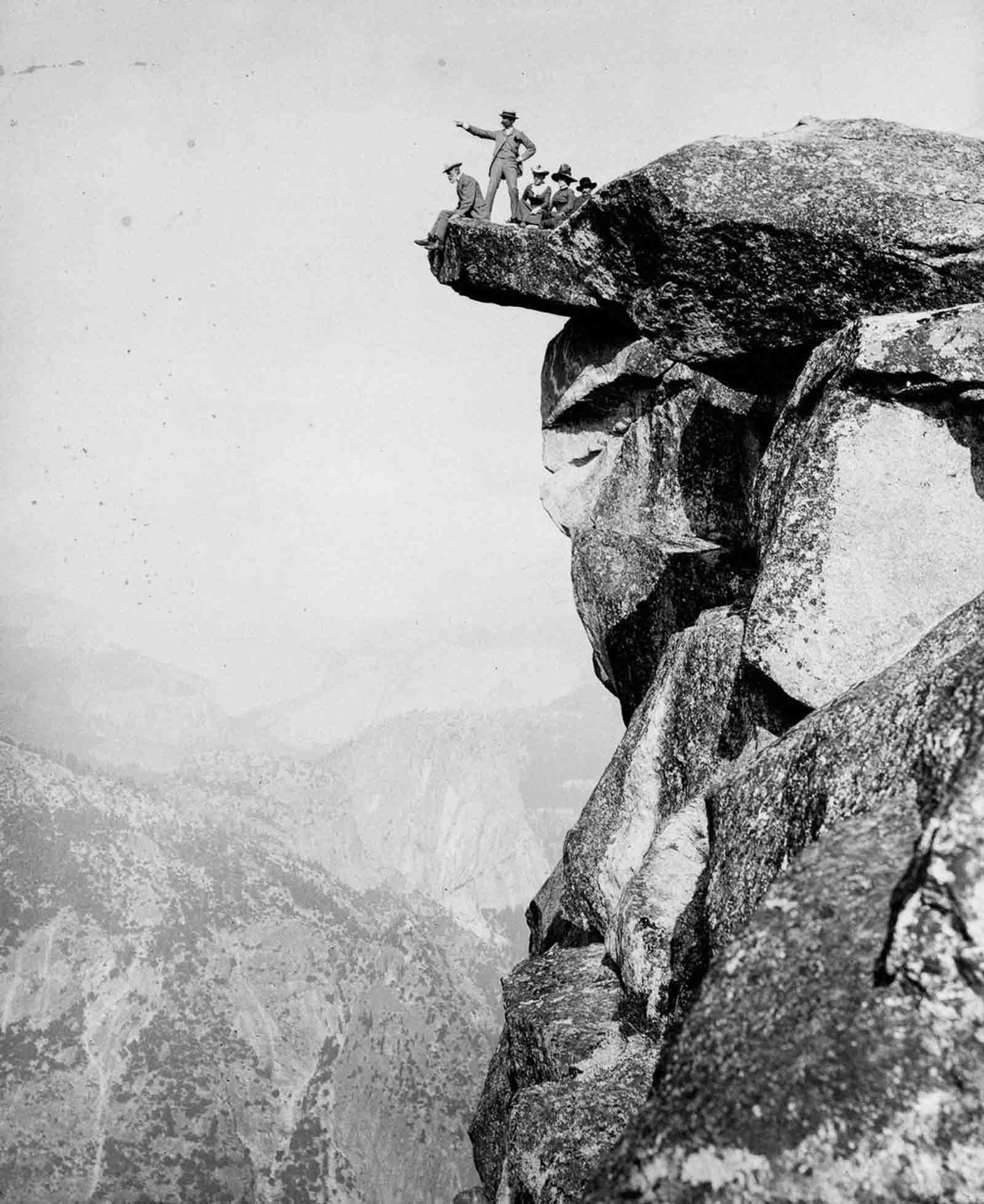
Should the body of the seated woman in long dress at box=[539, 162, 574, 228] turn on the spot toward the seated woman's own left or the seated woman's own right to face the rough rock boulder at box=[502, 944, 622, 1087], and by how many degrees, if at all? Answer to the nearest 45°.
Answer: approximately 45° to the seated woman's own left

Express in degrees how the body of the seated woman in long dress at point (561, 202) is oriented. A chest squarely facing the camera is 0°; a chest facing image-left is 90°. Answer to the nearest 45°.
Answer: approximately 45°

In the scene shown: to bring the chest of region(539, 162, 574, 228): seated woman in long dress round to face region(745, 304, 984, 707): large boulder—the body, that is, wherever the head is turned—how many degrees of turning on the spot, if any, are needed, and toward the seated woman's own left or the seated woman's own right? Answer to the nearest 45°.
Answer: approximately 45° to the seated woman's own left

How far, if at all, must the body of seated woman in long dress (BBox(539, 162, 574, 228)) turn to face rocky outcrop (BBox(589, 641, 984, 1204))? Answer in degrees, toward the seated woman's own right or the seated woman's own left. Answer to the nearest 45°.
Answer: approximately 45° to the seated woman's own left

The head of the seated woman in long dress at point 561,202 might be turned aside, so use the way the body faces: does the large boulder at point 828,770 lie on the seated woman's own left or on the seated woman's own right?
on the seated woman's own left

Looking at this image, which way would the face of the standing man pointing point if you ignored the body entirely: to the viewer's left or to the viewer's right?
to the viewer's left

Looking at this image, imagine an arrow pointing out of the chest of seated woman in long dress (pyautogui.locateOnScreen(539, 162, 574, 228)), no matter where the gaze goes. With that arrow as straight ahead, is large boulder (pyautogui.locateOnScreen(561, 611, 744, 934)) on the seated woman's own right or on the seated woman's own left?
on the seated woman's own left
